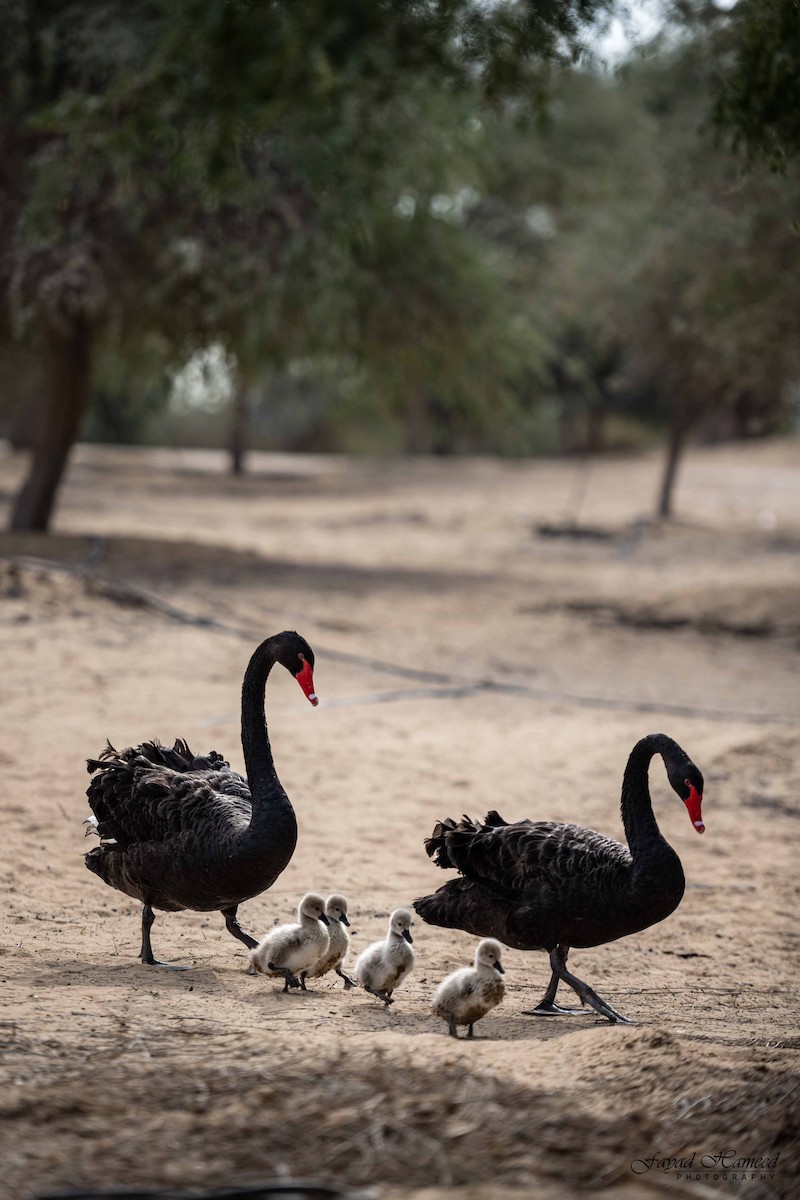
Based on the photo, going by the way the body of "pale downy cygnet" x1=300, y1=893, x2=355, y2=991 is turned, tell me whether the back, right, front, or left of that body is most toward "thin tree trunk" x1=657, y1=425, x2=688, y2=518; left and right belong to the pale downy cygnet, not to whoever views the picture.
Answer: left

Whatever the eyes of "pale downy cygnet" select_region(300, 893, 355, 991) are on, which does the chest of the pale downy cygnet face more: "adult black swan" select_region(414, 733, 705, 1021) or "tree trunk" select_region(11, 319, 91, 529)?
the adult black swan

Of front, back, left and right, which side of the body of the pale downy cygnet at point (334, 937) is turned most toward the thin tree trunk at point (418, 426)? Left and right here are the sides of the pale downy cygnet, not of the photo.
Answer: left

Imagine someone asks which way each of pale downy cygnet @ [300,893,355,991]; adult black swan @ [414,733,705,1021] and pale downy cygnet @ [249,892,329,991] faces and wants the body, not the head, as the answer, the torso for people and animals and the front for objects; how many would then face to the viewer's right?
3

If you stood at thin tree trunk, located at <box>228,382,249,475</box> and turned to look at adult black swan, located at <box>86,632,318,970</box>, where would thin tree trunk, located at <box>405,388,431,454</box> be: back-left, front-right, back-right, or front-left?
back-left

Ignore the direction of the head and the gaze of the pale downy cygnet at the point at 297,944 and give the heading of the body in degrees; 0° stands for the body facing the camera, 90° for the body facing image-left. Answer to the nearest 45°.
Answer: approximately 270°

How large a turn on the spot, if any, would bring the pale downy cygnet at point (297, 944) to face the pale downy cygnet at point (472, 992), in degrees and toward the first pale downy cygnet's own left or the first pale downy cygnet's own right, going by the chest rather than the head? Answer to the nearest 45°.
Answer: approximately 45° to the first pale downy cygnet's own right

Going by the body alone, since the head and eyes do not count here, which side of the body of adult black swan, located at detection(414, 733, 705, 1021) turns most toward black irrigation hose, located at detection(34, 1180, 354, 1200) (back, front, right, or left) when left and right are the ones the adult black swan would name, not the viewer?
right

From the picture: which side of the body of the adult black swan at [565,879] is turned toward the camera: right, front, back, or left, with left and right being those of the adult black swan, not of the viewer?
right

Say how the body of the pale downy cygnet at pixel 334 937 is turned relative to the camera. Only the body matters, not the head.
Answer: to the viewer's right

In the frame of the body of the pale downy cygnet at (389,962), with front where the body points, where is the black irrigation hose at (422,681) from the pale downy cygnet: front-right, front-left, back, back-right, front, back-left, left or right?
back-left

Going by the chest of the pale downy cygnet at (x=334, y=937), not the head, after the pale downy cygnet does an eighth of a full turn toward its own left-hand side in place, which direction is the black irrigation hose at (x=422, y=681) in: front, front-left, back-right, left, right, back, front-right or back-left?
front-left

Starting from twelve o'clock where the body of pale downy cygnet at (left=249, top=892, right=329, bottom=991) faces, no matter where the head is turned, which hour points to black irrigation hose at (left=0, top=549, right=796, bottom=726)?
The black irrigation hose is roughly at 9 o'clock from the pale downy cygnet.
